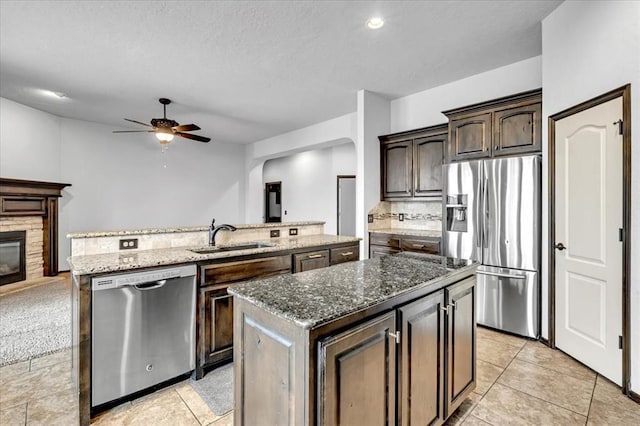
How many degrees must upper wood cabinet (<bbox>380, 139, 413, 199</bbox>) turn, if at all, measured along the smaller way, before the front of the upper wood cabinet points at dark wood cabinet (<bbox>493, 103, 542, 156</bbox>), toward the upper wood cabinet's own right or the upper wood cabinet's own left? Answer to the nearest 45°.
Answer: approximately 90° to the upper wood cabinet's own left

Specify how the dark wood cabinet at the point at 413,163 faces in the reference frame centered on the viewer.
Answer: facing the viewer and to the left of the viewer

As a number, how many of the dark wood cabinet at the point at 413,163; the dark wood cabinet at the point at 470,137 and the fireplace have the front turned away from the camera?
0

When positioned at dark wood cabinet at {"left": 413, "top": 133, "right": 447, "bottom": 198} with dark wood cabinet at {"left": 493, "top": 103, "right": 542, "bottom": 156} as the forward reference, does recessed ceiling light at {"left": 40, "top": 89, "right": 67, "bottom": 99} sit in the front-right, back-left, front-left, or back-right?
back-right

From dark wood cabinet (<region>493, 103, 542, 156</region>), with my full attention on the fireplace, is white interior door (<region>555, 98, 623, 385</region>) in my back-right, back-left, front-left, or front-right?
back-left

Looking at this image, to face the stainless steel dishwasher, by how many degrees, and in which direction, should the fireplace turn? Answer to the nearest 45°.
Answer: approximately 45° to its right

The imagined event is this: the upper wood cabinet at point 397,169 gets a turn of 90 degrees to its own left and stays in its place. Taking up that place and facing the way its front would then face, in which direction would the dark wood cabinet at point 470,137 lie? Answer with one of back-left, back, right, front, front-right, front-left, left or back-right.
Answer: front

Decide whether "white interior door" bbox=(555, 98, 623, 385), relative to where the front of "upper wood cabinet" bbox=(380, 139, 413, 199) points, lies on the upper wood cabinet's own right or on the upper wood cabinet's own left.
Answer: on the upper wood cabinet's own left

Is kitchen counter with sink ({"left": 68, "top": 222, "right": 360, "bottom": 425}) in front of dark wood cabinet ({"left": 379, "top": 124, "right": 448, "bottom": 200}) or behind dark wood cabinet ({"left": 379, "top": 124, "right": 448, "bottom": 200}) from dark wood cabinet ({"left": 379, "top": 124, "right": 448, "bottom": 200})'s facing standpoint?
in front

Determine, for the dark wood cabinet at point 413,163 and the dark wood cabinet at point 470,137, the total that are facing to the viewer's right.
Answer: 0

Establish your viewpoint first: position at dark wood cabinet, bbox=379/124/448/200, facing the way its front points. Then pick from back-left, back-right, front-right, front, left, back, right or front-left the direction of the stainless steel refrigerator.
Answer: left

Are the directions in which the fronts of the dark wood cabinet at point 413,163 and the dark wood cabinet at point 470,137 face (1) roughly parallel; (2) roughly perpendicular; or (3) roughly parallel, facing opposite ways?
roughly parallel

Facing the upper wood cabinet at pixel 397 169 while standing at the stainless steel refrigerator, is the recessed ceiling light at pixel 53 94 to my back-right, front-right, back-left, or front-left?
front-left

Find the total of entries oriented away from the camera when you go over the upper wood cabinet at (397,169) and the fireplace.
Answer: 0

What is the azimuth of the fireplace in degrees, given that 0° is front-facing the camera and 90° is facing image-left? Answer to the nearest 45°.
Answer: approximately 315°
